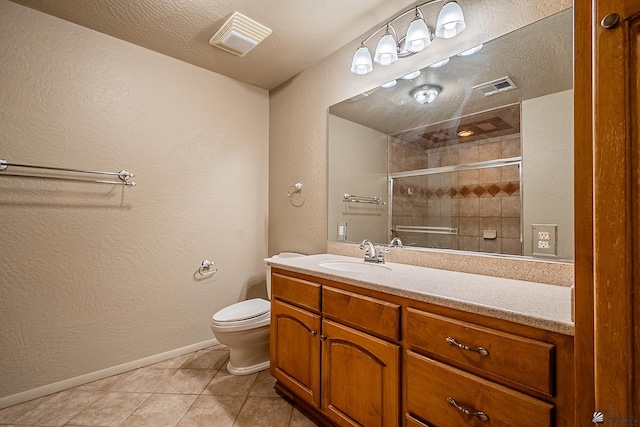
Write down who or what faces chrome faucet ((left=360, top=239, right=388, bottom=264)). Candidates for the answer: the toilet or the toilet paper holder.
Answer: the toilet paper holder

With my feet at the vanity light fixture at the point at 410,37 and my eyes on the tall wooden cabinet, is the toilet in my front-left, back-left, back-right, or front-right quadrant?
back-right

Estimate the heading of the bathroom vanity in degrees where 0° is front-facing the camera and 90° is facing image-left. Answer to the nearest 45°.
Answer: approximately 45°

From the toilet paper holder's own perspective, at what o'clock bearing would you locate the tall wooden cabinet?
The tall wooden cabinet is roughly at 1 o'clock from the toilet paper holder.

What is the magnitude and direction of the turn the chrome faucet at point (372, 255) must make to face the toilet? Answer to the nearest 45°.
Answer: approximately 45° to its right

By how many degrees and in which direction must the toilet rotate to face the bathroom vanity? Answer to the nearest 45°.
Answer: approximately 90° to its left

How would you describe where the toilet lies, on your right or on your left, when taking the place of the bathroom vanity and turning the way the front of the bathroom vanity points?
on your right

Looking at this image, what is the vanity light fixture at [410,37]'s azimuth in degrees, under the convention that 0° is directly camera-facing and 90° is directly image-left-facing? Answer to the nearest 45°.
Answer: approximately 45°
